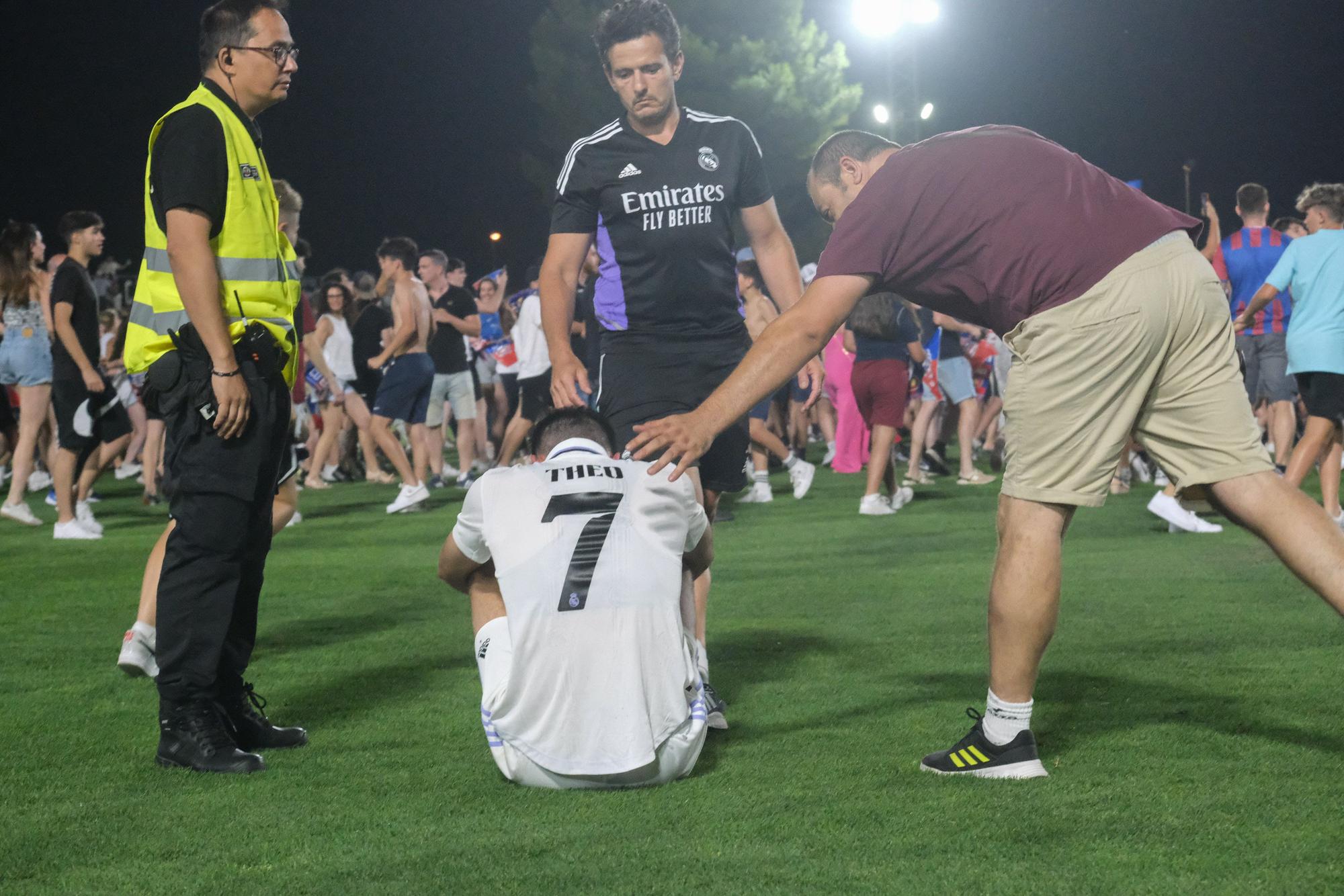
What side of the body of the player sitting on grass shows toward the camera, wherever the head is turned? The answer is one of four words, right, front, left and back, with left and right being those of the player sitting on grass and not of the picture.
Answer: back

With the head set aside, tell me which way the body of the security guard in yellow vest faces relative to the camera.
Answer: to the viewer's right

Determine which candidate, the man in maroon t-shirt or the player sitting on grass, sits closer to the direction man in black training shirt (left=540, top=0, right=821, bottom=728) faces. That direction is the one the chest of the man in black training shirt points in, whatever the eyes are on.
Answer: the player sitting on grass

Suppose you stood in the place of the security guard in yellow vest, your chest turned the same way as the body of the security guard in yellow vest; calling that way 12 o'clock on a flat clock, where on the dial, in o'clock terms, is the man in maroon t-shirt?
The man in maroon t-shirt is roughly at 1 o'clock from the security guard in yellow vest.

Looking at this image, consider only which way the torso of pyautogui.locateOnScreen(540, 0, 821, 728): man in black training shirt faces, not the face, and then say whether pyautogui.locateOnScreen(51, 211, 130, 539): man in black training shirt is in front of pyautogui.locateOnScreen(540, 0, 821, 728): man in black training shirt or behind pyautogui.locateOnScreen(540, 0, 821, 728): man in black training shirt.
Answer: behind

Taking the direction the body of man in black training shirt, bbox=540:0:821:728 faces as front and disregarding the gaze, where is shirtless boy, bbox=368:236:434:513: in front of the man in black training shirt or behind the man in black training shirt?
behind

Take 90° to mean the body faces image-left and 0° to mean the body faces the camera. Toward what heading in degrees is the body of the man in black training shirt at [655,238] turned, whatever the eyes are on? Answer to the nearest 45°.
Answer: approximately 0°

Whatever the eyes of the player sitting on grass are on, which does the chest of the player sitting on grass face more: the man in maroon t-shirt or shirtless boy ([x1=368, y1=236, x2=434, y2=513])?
the shirtless boy

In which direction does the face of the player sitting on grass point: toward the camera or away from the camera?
away from the camera

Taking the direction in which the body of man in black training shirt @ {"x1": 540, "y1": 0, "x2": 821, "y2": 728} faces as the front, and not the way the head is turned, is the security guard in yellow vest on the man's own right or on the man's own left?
on the man's own right
